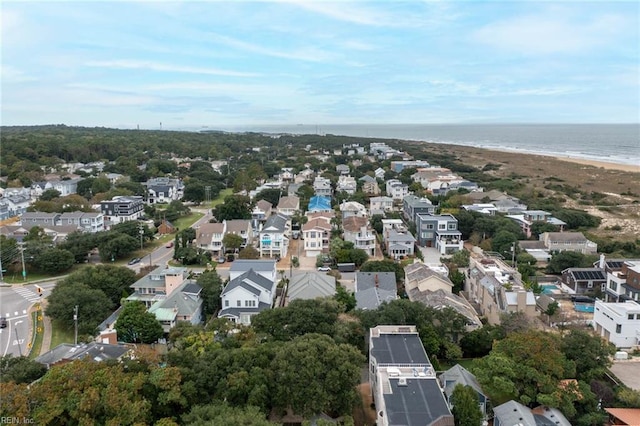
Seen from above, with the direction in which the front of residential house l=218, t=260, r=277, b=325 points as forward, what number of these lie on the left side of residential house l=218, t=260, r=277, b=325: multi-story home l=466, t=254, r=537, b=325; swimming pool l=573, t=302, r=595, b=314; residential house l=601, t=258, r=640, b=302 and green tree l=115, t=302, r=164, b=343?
3

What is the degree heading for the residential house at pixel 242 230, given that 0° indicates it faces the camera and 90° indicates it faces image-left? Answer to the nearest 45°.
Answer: approximately 0°

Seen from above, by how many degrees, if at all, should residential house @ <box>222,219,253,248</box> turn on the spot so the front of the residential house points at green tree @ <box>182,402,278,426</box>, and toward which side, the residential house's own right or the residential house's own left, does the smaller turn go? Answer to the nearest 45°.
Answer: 0° — it already faces it

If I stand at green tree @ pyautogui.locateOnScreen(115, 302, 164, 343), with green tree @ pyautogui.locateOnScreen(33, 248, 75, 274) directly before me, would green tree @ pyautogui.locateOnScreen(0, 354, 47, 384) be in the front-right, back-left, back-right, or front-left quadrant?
back-left

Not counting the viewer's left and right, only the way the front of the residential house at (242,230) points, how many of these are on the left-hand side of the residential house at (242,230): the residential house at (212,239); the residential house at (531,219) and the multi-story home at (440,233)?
2

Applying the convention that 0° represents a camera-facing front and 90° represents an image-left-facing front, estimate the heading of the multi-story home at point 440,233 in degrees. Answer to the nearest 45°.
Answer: approximately 0°
